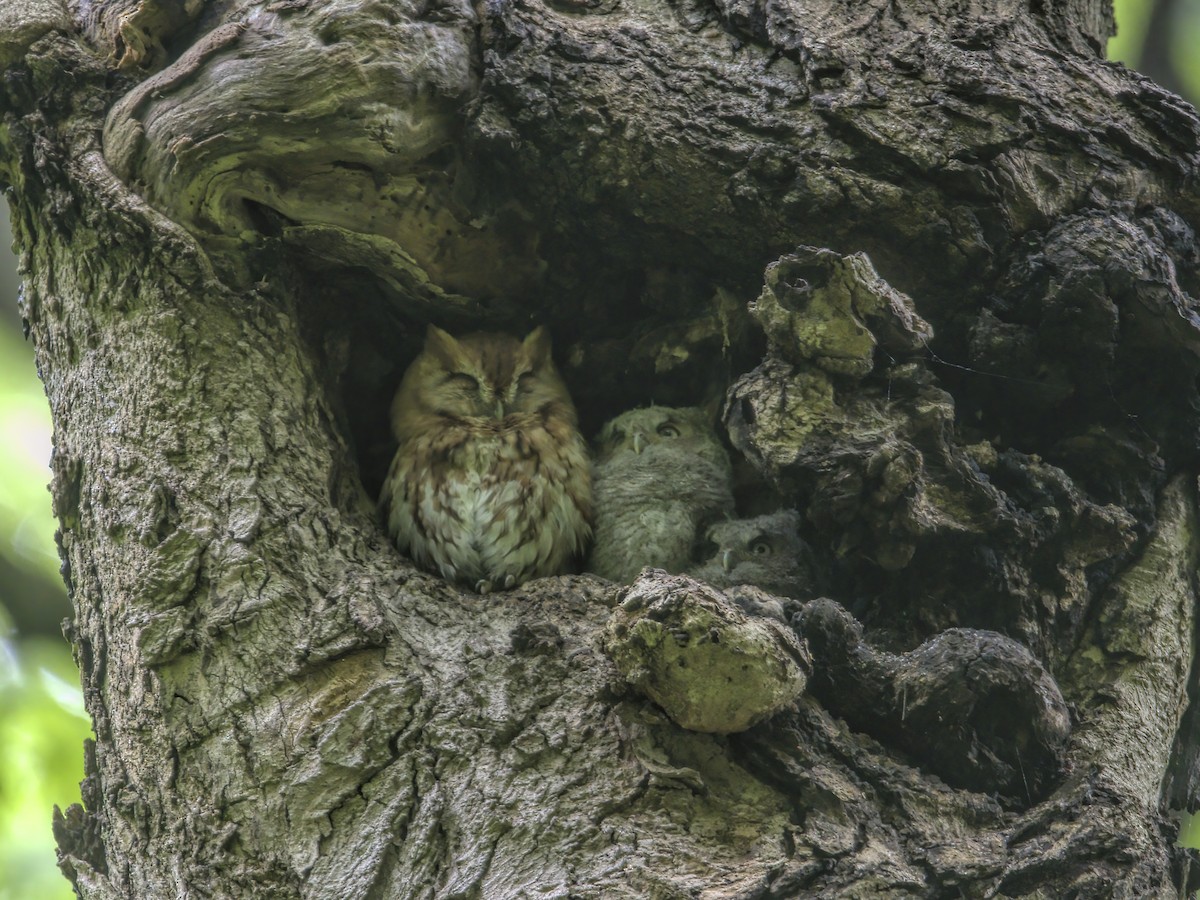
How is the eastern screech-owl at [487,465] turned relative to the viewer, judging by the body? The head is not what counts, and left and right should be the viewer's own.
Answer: facing the viewer

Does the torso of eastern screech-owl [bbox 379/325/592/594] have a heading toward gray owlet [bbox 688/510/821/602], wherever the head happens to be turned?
no
